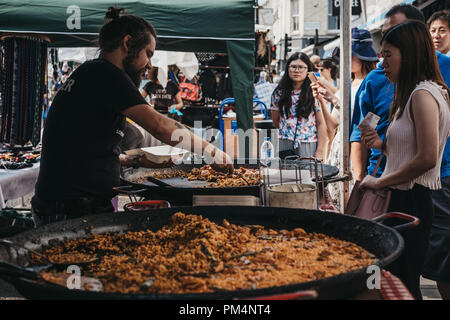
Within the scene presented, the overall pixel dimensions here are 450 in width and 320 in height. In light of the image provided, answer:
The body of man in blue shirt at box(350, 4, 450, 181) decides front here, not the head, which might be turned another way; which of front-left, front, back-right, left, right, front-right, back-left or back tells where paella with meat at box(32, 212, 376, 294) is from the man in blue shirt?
front-left

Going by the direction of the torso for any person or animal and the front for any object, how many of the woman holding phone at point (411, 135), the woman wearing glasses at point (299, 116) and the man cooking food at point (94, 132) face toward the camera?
1

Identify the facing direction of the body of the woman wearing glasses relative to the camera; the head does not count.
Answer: toward the camera

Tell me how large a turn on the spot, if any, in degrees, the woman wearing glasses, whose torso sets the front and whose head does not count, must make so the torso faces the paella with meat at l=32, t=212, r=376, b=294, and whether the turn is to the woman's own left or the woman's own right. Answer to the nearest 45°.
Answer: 0° — they already face it

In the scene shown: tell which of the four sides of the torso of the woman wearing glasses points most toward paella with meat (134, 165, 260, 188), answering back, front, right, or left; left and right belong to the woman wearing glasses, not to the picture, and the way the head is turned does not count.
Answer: front

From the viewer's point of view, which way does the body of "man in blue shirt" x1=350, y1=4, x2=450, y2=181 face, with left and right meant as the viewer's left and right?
facing the viewer and to the left of the viewer

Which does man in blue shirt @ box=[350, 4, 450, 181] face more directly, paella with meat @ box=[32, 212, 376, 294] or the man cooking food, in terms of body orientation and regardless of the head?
the man cooking food

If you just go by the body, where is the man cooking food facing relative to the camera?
to the viewer's right

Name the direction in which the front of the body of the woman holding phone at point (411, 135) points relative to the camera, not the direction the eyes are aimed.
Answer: to the viewer's left

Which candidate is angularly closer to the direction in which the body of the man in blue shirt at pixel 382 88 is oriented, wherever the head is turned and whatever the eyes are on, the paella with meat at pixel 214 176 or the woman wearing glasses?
the paella with meat

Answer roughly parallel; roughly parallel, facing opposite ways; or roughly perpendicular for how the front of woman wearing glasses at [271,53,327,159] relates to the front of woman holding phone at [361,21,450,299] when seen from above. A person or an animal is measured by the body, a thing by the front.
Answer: roughly perpendicular

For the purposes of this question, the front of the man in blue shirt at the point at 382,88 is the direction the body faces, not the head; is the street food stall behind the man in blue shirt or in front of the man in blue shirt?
in front
